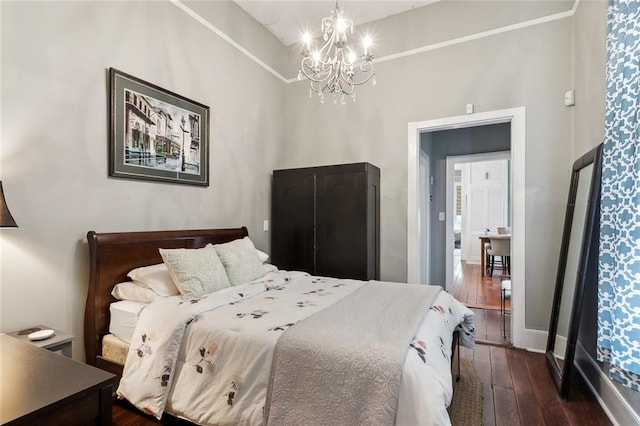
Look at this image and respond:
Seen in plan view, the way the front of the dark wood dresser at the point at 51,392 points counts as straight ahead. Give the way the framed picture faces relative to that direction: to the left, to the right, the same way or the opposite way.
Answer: the same way

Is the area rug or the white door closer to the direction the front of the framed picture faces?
the area rug

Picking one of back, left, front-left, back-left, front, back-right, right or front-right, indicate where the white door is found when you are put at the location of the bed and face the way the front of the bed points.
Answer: left

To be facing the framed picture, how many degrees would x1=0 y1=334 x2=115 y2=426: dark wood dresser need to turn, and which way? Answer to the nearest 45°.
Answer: approximately 90° to its left

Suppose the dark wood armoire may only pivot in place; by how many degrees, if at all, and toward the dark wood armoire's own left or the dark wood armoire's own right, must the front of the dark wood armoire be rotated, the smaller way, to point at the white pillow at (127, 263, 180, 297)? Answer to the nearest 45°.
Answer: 0° — it already faces it

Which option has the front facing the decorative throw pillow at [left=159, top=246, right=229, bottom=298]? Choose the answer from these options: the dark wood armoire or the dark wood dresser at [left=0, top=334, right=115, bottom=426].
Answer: the dark wood armoire

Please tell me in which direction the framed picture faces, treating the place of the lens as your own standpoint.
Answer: facing the viewer and to the right of the viewer

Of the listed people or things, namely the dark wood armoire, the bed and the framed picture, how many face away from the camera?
0

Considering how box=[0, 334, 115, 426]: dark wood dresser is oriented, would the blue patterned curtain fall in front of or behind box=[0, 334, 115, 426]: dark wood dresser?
in front

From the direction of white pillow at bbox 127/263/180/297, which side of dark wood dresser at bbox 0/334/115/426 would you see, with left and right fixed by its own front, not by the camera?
left

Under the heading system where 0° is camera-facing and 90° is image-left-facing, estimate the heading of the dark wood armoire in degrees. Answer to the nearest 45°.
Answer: approximately 45°

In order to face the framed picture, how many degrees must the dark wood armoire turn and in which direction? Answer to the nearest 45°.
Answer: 0° — it already faces it

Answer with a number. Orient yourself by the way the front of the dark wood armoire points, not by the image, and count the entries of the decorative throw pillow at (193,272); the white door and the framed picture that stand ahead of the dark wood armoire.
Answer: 2

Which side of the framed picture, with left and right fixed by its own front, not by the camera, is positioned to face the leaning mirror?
front

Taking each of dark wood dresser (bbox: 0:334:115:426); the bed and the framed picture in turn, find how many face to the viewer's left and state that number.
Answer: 0
